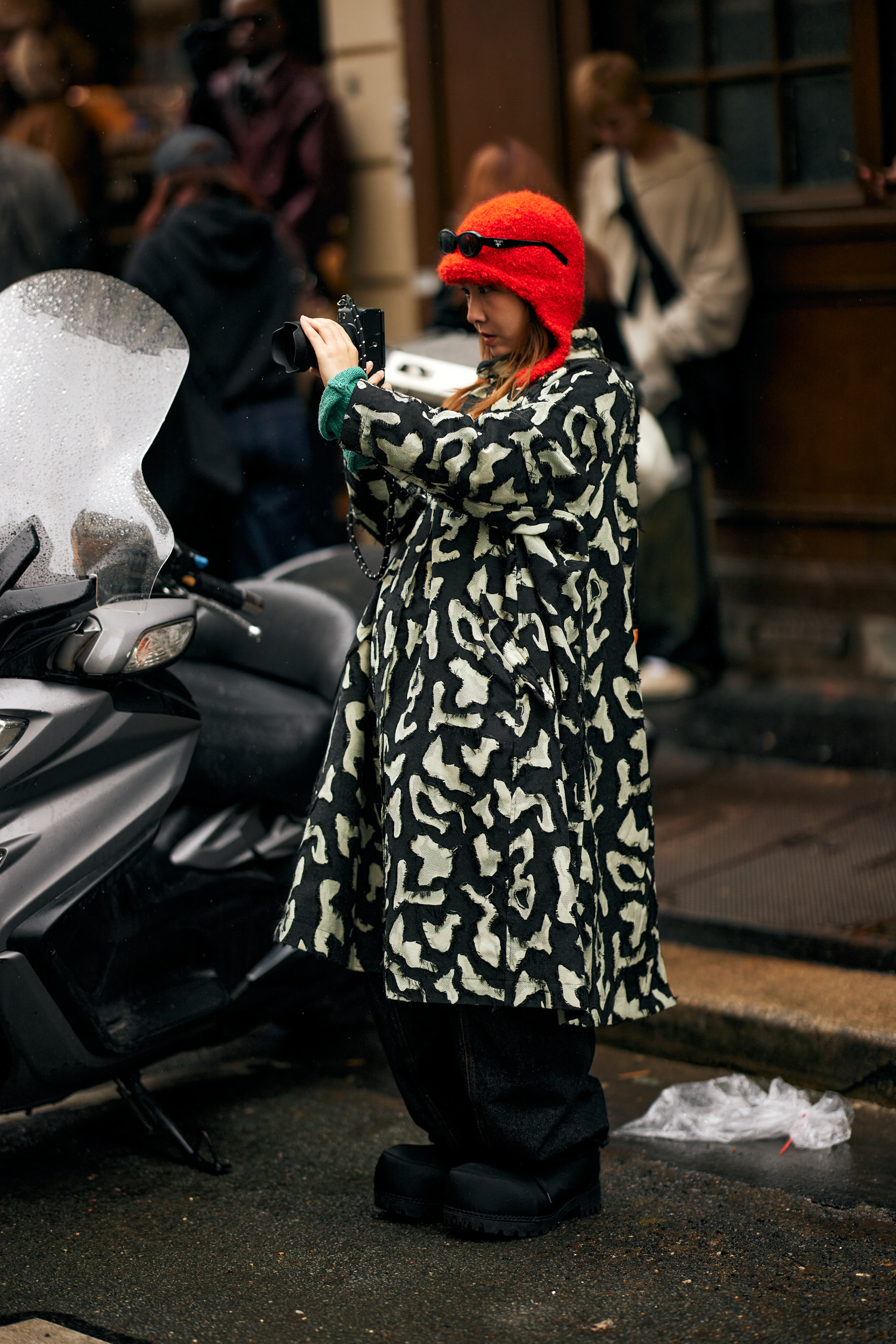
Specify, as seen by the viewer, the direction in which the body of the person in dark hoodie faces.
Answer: away from the camera

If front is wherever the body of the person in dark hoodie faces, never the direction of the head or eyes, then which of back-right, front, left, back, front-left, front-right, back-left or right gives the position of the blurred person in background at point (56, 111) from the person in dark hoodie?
front

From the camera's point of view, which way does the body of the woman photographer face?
to the viewer's left

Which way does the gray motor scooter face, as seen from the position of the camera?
facing the viewer and to the left of the viewer

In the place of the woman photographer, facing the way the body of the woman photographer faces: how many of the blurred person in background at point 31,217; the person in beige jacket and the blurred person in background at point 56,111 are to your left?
0

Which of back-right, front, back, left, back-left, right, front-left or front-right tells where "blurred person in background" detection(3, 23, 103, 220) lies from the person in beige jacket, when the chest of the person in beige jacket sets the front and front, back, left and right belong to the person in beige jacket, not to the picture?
right

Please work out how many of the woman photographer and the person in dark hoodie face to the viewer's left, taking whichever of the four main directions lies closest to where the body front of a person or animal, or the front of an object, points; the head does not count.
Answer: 1

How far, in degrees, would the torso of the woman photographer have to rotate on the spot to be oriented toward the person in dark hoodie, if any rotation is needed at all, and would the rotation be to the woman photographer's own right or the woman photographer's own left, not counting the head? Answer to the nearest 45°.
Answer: approximately 90° to the woman photographer's own right

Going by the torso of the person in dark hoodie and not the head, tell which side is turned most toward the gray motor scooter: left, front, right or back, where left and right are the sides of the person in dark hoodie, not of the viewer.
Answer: back

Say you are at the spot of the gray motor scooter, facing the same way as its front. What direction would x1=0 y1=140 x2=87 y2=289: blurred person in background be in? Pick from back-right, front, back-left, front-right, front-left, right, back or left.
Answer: back-right

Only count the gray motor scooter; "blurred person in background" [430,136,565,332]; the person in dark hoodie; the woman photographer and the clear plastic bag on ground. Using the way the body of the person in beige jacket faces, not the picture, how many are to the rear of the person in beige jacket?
0

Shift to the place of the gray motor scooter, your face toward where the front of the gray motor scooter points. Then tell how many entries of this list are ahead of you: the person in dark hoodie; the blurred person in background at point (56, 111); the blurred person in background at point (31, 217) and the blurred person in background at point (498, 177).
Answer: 0

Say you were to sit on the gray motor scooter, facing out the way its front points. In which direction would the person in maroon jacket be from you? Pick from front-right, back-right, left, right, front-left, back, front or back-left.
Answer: back-right

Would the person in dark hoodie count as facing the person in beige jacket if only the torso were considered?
no

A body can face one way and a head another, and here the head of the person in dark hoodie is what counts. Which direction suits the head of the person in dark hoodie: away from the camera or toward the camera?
away from the camera
